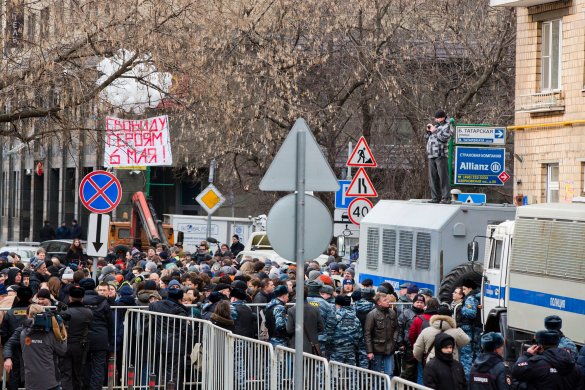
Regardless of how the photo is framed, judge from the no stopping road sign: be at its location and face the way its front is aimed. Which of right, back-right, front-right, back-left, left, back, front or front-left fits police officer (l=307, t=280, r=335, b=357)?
front-left

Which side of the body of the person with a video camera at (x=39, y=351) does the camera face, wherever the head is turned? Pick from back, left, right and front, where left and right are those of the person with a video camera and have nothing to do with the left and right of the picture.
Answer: back

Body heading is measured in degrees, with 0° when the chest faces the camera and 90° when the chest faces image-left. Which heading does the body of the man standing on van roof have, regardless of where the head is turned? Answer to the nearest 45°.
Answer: approximately 45°

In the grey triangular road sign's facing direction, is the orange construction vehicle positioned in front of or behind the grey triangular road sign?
in front

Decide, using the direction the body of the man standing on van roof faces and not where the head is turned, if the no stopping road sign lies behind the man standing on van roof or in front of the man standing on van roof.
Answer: in front

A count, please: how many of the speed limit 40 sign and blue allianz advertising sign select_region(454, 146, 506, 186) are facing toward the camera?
2

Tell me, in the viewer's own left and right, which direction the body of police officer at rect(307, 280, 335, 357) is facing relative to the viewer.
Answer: facing away from the viewer

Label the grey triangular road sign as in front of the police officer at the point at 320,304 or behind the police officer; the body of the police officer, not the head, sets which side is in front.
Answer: behind
